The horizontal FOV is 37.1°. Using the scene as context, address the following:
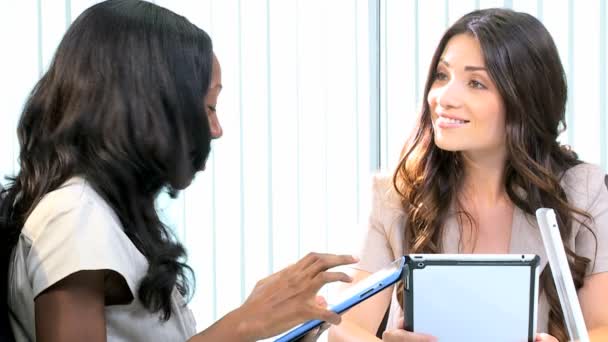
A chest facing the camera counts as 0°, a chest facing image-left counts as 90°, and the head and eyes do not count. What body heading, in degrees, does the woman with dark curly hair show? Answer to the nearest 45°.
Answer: approximately 270°

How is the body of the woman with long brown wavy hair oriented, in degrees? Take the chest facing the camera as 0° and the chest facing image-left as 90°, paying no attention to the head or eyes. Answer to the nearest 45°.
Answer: approximately 0°

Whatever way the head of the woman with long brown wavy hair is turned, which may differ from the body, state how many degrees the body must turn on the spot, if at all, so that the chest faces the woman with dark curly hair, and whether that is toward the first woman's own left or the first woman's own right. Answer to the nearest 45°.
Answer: approximately 45° to the first woman's own right

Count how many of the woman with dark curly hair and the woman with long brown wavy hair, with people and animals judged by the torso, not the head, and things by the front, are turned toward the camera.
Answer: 1
